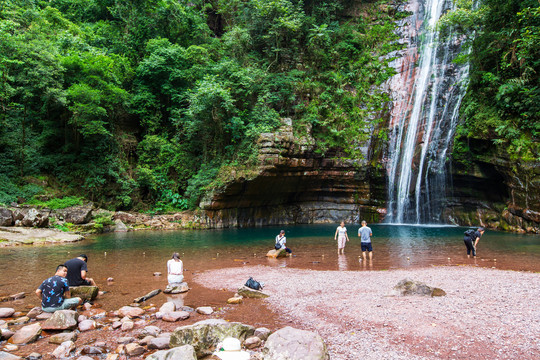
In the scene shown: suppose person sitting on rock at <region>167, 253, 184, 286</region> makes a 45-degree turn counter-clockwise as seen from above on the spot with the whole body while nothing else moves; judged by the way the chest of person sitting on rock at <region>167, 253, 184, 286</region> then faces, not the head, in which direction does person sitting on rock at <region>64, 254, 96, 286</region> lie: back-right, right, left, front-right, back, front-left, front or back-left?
front-left

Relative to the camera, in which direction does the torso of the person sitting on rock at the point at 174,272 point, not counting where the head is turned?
away from the camera
